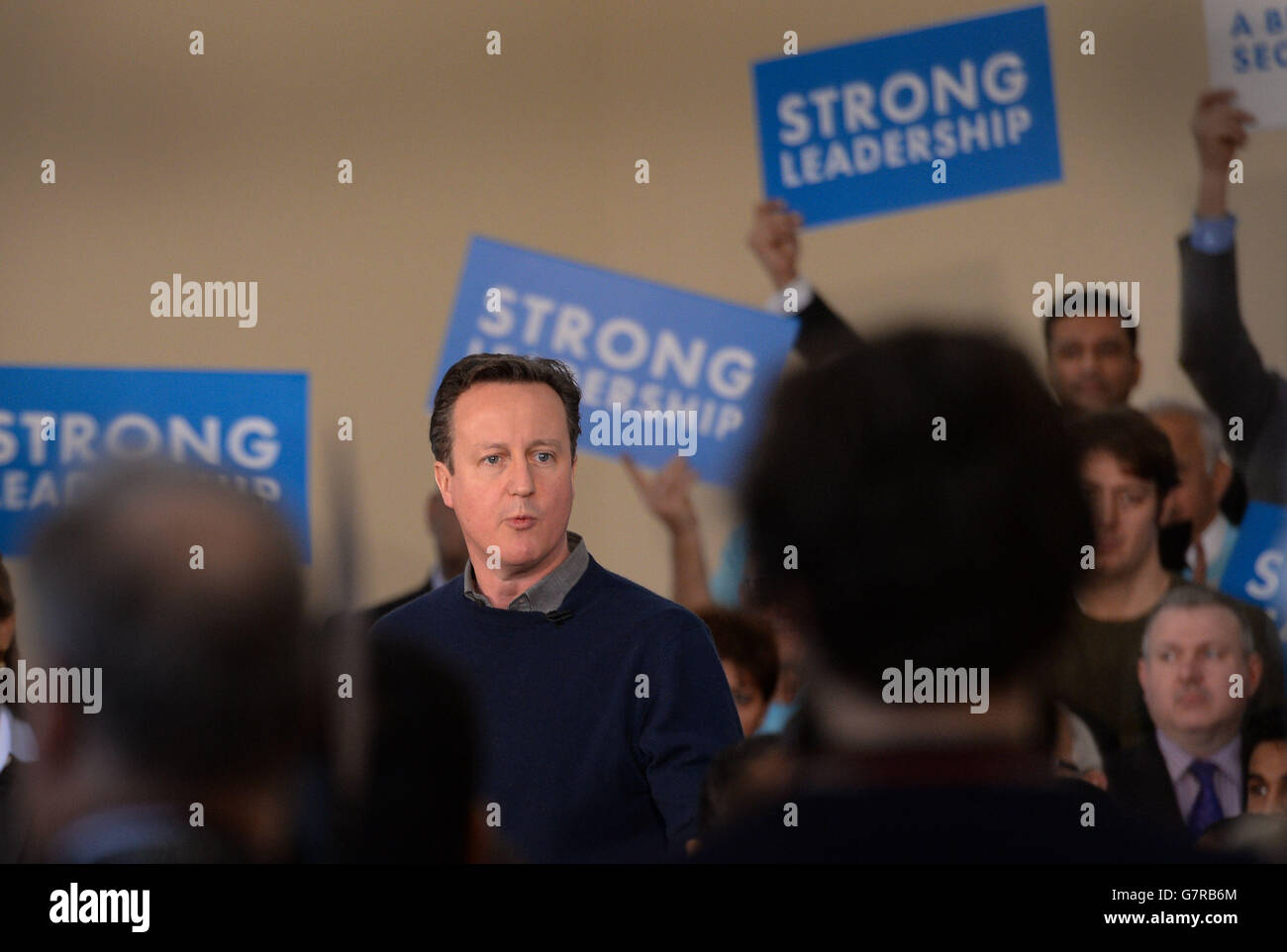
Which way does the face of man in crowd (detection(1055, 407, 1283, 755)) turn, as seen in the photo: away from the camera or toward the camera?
toward the camera

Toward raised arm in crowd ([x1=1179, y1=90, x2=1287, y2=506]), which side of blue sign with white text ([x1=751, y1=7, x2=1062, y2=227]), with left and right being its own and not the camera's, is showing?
left

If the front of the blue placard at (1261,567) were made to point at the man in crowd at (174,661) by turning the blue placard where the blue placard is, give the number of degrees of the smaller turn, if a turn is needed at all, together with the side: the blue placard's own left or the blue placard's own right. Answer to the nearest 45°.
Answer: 0° — it already faces them

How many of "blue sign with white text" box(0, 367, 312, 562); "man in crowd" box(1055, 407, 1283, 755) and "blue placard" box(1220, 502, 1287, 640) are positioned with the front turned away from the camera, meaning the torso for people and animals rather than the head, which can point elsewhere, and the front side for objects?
0

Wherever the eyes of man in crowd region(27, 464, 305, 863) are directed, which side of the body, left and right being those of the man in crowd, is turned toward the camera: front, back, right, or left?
back

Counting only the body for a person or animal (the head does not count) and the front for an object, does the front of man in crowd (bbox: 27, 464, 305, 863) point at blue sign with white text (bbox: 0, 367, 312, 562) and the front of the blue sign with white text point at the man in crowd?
yes

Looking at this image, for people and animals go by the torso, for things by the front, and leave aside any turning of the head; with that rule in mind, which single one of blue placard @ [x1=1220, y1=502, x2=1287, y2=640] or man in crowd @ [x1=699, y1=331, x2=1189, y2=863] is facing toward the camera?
the blue placard

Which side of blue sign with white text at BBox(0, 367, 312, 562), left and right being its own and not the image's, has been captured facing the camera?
front

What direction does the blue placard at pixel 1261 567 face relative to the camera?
toward the camera

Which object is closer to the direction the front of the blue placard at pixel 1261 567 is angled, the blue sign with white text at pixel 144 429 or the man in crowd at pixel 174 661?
the man in crowd

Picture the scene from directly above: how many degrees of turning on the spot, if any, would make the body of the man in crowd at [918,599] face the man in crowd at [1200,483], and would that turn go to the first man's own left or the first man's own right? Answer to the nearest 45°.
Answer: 0° — they already face them

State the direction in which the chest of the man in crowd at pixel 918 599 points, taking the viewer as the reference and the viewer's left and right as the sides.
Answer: facing away from the viewer

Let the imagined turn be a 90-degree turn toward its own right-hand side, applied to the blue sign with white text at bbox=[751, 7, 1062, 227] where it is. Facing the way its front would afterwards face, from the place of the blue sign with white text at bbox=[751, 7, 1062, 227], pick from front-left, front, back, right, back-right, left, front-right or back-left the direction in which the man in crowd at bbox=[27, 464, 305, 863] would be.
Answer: left

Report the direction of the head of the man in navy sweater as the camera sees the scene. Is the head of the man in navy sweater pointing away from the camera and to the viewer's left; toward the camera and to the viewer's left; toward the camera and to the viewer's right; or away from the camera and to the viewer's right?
toward the camera and to the viewer's right

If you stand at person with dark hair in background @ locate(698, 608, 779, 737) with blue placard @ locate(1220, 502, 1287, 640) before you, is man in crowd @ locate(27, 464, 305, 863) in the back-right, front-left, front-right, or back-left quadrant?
back-right

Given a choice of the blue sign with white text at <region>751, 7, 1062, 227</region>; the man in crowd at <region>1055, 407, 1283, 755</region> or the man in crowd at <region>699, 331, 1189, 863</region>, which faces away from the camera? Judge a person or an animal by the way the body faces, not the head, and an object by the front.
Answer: the man in crowd at <region>699, 331, 1189, 863</region>

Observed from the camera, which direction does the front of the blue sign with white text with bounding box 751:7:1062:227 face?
facing the viewer
